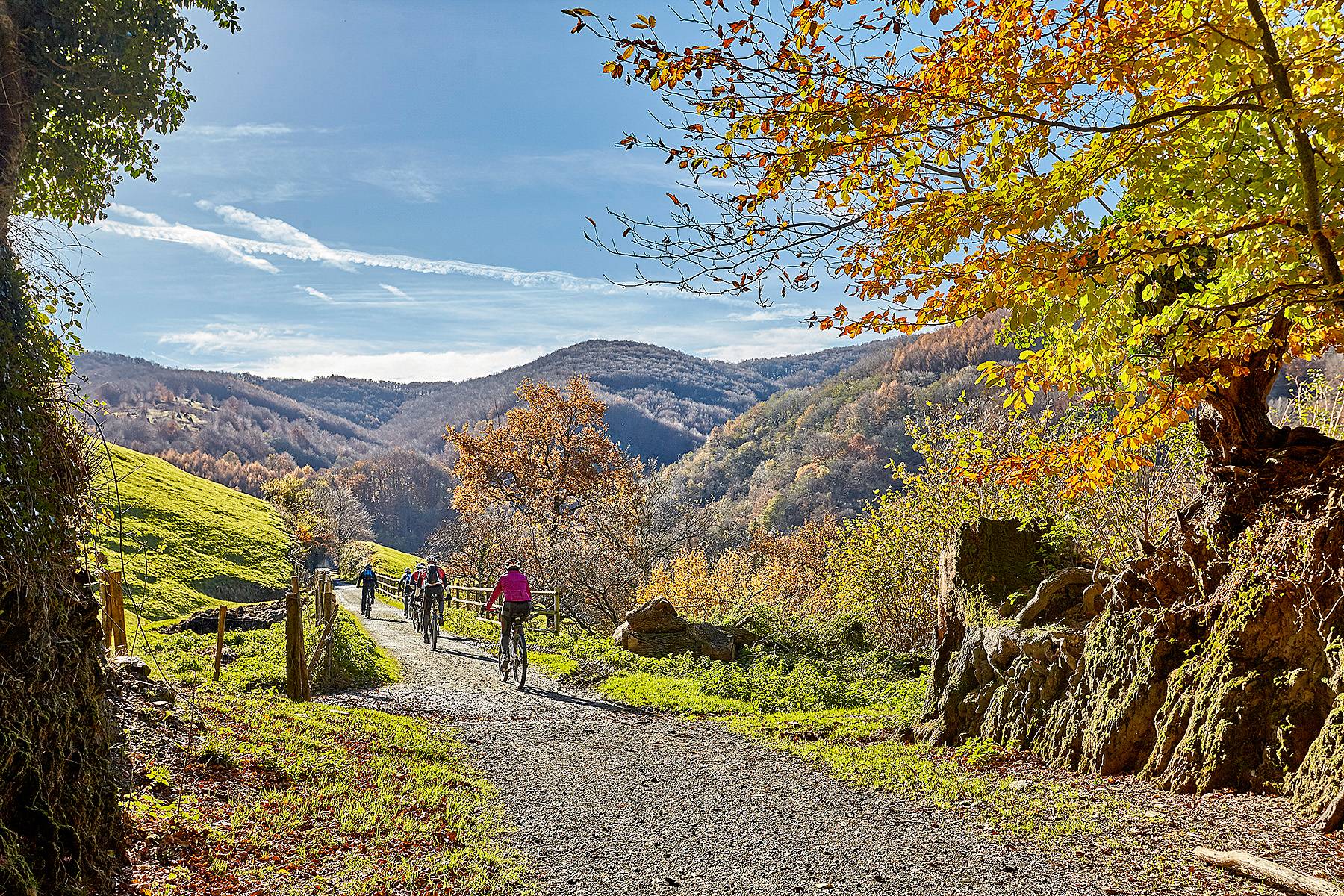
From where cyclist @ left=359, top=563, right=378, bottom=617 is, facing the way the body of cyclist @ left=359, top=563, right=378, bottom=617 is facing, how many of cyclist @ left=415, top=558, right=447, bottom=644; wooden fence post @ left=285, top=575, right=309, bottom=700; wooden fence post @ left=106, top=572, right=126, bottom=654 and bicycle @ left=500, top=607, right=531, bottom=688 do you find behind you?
4

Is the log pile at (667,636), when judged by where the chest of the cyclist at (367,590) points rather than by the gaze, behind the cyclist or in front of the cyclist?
behind

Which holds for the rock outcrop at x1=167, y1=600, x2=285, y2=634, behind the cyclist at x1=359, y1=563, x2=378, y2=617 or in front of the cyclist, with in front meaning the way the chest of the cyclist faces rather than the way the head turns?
behind

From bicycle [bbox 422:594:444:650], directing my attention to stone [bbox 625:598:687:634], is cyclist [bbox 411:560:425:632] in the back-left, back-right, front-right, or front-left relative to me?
back-left

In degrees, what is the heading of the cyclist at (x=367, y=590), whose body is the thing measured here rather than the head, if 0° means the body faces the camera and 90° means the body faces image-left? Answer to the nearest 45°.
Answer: approximately 180°

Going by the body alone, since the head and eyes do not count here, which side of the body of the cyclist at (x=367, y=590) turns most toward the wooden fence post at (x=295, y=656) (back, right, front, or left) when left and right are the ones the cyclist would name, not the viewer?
back

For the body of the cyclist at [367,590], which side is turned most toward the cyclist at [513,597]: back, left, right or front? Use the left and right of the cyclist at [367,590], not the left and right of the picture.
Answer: back

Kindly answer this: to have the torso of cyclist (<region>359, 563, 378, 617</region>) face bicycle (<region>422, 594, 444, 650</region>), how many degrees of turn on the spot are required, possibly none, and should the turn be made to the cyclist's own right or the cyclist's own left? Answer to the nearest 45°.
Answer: approximately 180°

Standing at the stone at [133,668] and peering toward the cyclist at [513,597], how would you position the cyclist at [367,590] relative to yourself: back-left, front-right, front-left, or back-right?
front-left

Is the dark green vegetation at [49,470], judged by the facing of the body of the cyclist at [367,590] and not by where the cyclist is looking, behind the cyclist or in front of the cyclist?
behind

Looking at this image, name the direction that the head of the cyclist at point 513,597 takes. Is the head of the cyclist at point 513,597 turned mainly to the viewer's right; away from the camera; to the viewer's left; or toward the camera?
away from the camera
